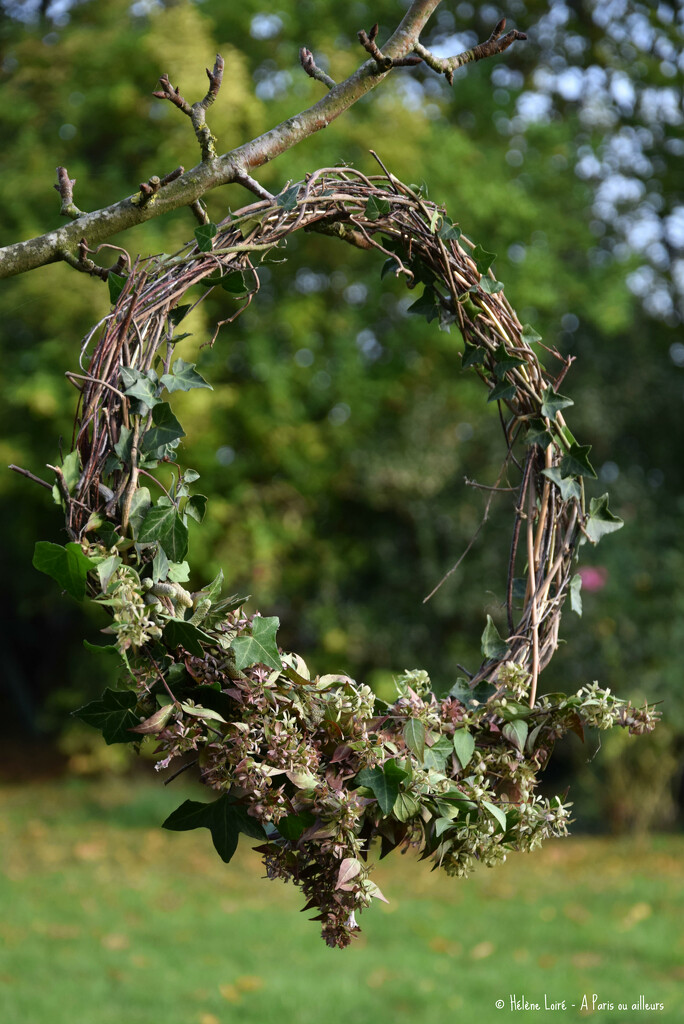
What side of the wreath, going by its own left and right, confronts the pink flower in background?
back

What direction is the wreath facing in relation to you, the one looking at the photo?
facing the viewer
